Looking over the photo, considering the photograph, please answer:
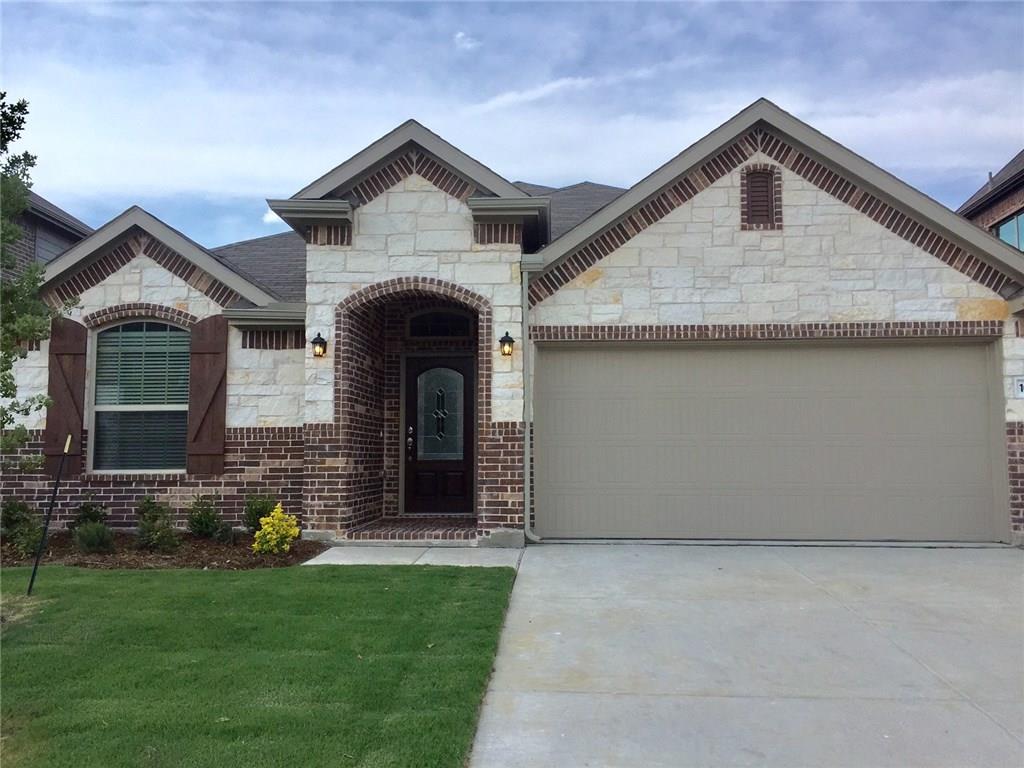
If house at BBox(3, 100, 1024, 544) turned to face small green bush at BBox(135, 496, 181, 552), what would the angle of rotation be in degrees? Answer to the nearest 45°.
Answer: approximately 90° to its right

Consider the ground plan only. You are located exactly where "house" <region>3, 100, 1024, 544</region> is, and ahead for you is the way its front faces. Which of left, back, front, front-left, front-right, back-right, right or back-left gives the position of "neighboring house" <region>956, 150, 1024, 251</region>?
back-left

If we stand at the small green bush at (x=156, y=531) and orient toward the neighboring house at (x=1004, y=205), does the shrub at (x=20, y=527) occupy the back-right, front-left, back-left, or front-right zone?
back-left

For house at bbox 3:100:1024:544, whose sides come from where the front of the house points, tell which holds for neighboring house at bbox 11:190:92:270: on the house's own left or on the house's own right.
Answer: on the house's own right

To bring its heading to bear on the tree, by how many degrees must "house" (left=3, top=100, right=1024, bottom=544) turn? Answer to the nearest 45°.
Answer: approximately 45° to its right

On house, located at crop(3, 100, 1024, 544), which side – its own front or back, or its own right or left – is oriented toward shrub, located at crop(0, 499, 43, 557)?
right

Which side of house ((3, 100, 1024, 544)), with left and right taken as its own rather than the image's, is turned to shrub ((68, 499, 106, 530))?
right

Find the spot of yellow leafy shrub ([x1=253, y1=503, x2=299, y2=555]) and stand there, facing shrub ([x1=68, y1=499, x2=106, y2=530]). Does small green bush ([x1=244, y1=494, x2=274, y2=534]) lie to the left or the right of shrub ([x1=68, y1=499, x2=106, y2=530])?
right

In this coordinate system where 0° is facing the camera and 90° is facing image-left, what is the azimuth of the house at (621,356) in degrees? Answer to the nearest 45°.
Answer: approximately 0°

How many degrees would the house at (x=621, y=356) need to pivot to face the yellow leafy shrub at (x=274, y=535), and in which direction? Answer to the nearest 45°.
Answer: approximately 90° to its right

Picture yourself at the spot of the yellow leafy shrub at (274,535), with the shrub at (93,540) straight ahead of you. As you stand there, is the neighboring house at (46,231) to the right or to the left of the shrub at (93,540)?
right
